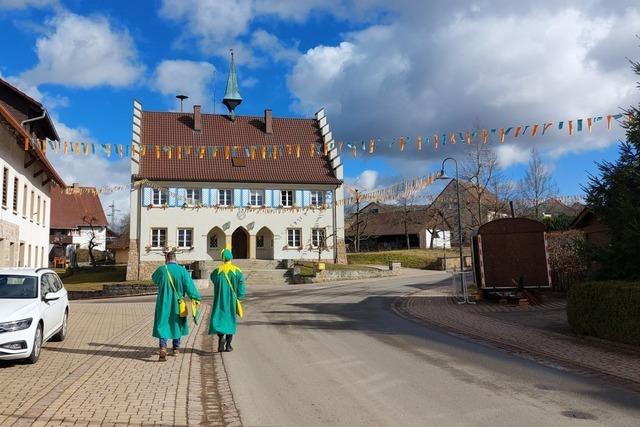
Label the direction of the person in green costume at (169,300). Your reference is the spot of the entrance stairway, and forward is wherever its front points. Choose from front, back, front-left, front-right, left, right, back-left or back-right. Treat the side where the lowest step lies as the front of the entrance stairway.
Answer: front

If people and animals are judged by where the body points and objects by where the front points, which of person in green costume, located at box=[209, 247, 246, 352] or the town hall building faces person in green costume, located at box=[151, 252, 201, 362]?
the town hall building

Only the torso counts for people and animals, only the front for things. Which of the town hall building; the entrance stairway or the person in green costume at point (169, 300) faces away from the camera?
the person in green costume

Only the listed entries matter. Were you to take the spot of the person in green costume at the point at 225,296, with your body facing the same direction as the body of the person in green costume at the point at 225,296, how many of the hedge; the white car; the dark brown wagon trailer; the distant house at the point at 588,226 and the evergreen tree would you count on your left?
1

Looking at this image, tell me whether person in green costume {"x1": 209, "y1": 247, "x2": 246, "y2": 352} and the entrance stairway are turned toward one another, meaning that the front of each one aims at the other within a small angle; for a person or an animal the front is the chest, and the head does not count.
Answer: yes

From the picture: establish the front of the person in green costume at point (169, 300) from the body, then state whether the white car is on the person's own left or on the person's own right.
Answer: on the person's own left

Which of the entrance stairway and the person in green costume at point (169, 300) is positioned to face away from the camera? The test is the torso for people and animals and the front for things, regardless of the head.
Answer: the person in green costume

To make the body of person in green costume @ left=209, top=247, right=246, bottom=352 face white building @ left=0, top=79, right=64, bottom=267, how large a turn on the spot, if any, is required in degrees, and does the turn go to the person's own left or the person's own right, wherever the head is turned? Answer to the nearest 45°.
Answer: approximately 45° to the person's own left

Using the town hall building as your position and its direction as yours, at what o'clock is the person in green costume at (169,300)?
The person in green costume is roughly at 12 o'clock from the town hall building.

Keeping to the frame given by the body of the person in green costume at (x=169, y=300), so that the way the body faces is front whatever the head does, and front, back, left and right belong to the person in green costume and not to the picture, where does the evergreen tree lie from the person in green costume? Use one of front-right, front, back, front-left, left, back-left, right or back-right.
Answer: right

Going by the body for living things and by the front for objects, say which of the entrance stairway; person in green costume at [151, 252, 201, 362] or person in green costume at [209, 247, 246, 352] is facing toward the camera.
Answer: the entrance stairway

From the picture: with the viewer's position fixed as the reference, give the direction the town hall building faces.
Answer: facing the viewer

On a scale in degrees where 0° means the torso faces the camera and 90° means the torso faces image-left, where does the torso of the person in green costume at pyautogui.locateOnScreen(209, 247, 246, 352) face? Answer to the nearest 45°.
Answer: approximately 180°

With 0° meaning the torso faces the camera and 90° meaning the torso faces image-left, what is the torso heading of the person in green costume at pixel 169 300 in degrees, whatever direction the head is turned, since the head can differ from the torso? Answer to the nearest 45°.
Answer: approximately 180°

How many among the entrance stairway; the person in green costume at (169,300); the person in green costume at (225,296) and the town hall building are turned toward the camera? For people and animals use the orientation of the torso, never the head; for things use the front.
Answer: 2

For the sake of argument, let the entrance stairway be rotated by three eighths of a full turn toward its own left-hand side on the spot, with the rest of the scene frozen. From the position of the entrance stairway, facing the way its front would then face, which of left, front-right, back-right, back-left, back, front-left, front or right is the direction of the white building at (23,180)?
back

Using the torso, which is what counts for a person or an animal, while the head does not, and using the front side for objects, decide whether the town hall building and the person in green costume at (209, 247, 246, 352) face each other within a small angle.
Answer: yes

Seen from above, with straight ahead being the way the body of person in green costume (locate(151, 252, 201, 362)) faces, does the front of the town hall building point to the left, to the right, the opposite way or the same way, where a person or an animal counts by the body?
the opposite way

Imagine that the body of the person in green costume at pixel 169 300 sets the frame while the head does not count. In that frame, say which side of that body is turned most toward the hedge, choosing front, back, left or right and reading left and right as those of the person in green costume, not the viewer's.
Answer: right
